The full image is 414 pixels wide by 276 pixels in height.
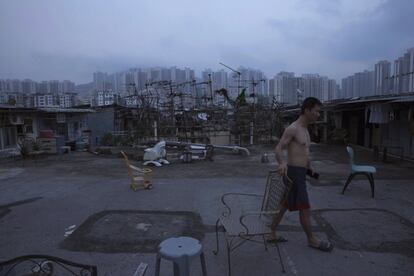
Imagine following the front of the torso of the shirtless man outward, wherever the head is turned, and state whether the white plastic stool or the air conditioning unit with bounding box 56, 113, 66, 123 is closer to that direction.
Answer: the white plastic stool
